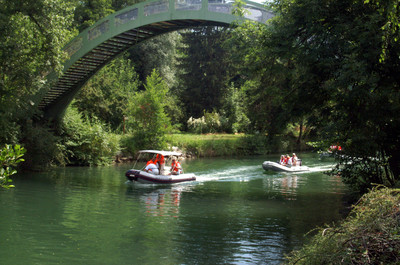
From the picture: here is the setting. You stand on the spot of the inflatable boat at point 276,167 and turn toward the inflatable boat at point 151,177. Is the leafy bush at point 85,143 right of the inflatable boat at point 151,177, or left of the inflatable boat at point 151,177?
right

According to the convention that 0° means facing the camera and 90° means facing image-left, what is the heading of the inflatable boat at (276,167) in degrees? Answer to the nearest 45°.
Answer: approximately 90°

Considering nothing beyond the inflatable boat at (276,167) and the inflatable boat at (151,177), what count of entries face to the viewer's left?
2

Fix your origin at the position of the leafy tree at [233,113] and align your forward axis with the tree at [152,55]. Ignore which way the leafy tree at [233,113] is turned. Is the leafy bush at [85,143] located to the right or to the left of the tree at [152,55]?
left

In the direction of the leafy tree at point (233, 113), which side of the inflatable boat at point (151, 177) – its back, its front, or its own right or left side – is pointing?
right

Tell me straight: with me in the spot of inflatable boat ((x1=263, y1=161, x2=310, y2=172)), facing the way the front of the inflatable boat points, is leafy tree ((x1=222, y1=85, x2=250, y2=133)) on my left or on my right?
on my right

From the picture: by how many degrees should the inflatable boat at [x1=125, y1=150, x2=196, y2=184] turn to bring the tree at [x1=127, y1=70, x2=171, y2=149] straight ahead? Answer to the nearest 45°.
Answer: approximately 90° to its right

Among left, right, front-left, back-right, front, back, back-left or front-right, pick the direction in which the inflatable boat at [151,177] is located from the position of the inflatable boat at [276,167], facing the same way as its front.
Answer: front-left

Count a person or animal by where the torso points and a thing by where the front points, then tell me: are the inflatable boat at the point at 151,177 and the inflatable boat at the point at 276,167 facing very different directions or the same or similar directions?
same or similar directions

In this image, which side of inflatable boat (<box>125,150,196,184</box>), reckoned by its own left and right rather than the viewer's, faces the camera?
left
